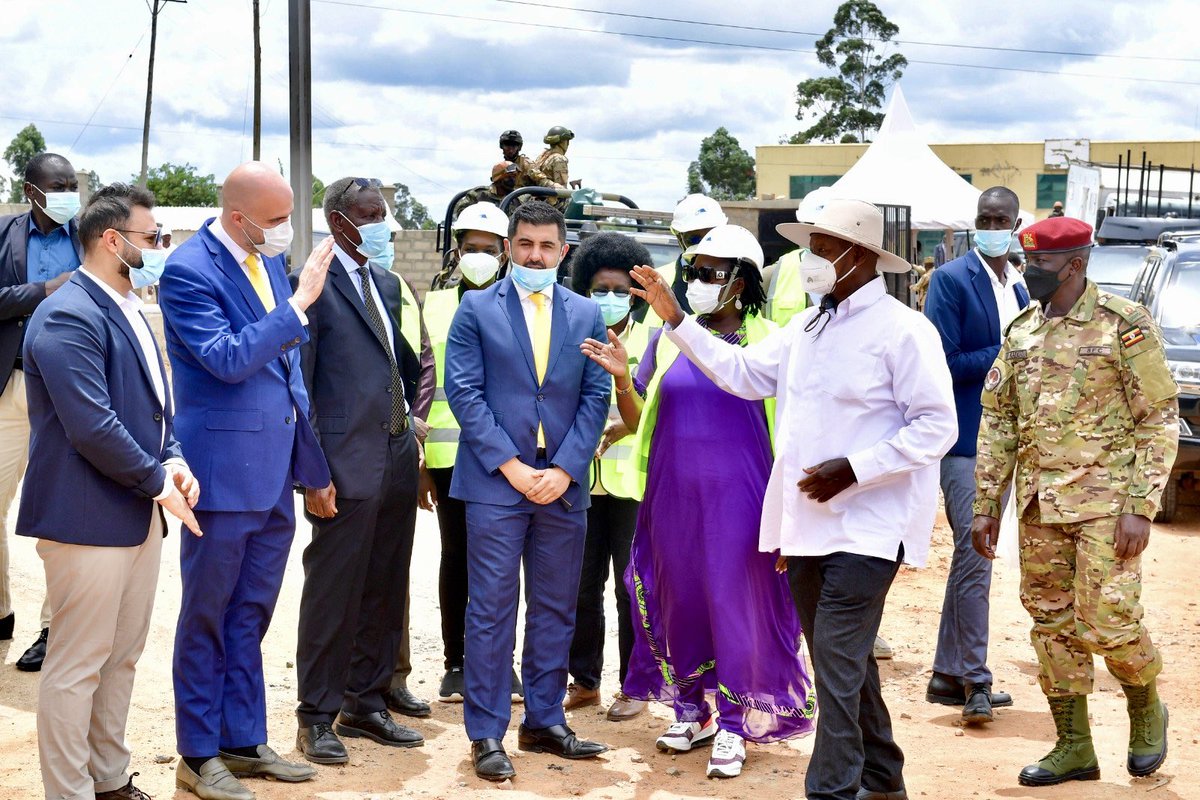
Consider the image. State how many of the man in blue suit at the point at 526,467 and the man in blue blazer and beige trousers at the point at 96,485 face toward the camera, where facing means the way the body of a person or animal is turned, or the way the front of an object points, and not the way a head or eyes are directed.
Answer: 1

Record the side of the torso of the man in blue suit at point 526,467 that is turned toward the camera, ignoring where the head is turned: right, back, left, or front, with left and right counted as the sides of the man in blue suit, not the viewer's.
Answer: front

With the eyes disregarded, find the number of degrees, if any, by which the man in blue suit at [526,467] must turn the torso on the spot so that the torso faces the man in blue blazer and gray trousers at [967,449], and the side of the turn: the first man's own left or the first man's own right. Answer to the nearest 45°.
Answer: approximately 90° to the first man's own left

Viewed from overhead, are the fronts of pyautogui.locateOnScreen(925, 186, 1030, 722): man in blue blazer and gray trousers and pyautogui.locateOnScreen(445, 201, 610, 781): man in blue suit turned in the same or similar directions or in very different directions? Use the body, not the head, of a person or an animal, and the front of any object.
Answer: same or similar directions

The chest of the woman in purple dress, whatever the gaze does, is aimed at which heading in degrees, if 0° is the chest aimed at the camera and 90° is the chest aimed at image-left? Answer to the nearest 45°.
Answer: approximately 45°

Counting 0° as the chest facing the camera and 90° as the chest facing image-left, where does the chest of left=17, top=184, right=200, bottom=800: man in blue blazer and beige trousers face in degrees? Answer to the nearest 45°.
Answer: approximately 270°

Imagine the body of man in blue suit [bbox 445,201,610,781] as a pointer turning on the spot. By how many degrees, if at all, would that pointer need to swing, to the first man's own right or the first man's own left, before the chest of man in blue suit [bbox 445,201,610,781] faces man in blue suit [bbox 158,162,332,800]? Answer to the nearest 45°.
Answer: approximately 45° to the first man's own right

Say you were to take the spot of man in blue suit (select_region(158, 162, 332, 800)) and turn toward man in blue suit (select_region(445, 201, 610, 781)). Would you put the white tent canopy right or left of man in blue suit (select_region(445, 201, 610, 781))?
left

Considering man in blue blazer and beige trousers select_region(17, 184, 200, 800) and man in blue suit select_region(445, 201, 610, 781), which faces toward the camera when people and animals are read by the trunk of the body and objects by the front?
man in blue suit select_region(445, 201, 610, 781)

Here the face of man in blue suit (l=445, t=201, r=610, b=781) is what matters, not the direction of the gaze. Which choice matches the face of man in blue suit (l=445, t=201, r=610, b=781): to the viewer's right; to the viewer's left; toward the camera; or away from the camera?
toward the camera

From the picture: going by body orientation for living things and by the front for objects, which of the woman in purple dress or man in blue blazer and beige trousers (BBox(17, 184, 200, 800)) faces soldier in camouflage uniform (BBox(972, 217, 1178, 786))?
the man in blue blazer and beige trousers

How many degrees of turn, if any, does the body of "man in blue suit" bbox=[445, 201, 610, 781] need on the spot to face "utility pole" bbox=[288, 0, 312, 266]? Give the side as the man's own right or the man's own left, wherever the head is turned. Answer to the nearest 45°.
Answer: approximately 180°

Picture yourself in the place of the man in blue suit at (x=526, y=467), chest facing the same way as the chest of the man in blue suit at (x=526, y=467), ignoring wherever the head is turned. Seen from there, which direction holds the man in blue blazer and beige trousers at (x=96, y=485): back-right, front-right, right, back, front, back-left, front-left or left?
front-right

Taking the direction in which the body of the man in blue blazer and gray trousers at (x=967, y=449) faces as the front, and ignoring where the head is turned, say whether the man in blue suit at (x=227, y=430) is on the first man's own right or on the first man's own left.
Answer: on the first man's own right

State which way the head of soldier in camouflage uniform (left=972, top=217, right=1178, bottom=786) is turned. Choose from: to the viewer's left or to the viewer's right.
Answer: to the viewer's left

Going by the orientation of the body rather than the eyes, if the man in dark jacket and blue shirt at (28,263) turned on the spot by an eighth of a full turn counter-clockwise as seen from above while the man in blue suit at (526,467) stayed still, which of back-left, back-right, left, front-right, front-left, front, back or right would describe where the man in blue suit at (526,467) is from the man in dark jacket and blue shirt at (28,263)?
front-right

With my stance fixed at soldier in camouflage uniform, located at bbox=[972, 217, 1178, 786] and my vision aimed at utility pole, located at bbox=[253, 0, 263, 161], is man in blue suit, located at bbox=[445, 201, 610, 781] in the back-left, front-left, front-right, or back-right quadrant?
front-left

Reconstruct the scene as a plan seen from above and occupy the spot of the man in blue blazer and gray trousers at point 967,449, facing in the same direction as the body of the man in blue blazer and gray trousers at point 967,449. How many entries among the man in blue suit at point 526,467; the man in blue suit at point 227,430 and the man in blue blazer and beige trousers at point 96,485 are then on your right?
3

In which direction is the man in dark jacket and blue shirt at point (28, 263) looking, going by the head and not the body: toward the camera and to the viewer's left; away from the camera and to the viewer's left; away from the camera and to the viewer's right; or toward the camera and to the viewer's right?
toward the camera and to the viewer's right

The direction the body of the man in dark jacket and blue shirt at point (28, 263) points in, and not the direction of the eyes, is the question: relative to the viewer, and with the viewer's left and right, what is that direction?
facing the viewer and to the right of the viewer
